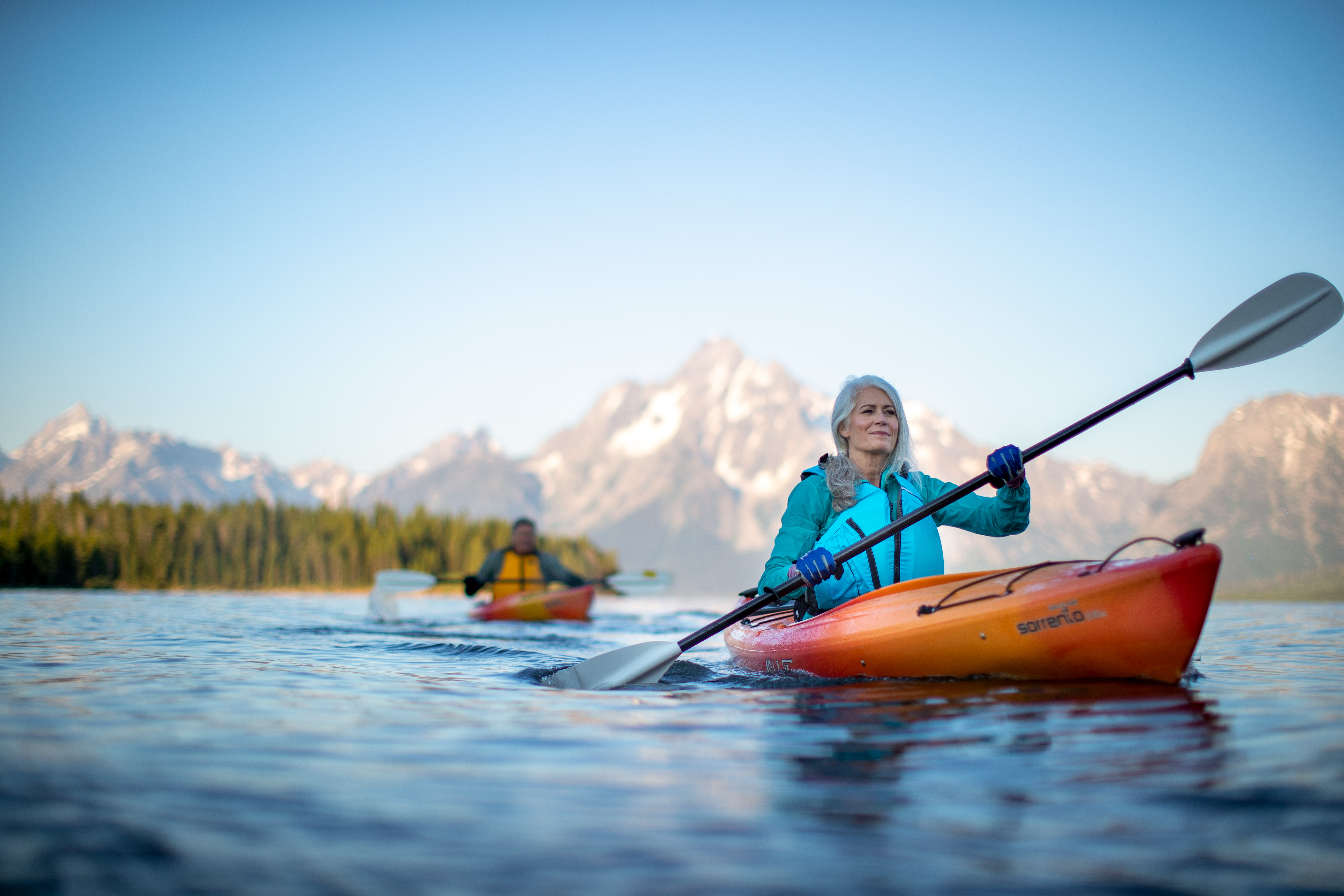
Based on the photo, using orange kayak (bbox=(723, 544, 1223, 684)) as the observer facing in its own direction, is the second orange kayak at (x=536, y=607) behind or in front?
behind

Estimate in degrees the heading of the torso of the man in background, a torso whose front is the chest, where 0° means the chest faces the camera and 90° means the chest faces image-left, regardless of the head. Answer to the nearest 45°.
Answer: approximately 0°

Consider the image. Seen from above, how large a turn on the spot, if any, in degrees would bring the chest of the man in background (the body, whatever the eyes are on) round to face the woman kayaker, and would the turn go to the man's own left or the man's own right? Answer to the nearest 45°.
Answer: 0° — they already face them
